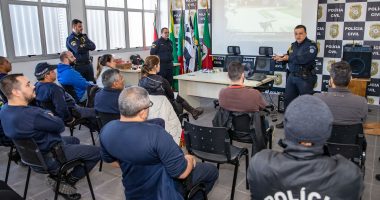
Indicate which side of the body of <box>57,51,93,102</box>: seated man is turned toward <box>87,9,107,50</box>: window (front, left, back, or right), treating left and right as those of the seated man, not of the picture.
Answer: left

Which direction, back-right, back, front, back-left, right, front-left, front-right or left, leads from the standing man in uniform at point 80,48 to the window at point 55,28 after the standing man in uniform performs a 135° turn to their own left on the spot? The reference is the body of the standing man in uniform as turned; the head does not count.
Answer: front-left

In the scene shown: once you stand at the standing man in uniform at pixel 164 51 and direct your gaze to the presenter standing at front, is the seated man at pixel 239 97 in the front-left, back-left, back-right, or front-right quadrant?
front-right

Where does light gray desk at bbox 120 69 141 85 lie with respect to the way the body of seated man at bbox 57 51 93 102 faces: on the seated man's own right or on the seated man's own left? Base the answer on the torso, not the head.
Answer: on the seated man's own left

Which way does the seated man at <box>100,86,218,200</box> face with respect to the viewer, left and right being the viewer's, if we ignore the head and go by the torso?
facing away from the viewer and to the right of the viewer

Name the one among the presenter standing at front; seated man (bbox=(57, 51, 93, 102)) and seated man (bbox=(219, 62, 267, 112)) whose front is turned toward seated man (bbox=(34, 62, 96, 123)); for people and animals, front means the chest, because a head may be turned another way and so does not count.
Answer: the presenter standing at front

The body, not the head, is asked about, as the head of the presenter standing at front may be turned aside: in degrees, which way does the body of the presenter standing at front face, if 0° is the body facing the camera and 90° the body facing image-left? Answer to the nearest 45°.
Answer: approximately 45°

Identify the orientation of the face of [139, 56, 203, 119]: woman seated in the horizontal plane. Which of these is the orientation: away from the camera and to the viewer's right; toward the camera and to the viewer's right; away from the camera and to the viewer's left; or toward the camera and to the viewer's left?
away from the camera and to the viewer's right

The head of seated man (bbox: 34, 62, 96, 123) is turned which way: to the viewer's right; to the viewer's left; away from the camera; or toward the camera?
to the viewer's right

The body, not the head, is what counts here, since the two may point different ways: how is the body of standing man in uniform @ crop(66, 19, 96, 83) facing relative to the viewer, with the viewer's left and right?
facing the viewer and to the right of the viewer

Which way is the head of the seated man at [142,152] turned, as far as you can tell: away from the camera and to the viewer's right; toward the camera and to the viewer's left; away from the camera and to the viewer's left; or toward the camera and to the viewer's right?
away from the camera and to the viewer's right

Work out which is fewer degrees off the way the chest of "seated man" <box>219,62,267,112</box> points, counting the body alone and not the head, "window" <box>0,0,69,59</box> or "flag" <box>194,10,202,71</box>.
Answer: the flag

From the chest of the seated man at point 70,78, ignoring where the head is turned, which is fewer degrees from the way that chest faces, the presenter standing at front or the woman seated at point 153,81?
the presenter standing at front

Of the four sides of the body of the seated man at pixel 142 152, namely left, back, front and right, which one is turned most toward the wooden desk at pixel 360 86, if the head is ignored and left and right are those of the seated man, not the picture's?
front

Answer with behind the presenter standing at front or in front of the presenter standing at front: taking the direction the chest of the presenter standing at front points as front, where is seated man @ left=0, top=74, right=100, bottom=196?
in front

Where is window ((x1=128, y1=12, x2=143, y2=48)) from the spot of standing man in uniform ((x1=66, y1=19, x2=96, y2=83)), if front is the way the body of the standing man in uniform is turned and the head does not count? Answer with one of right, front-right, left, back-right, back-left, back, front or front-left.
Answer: left

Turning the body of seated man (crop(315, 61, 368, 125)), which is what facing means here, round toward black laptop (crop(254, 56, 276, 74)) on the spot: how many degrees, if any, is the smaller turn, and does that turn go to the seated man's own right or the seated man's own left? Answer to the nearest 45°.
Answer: approximately 45° to the seated man's own left
